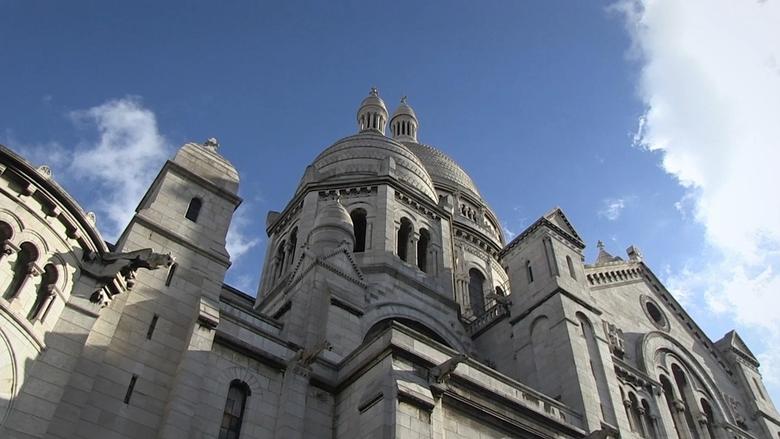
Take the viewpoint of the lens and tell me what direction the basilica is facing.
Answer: facing away from the viewer and to the right of the viewer
